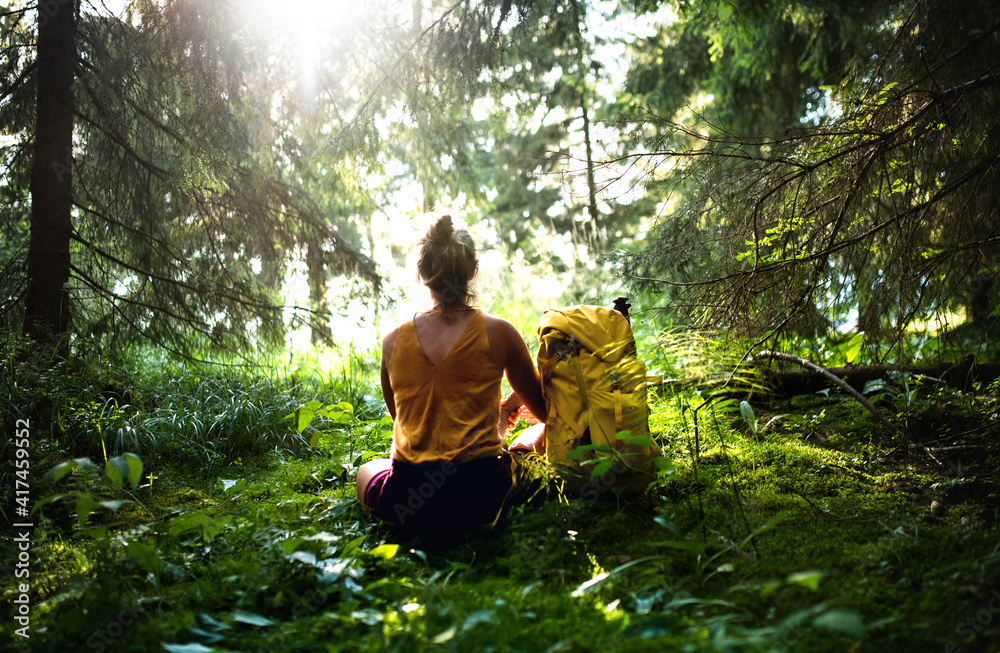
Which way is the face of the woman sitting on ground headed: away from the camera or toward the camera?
away from the camera

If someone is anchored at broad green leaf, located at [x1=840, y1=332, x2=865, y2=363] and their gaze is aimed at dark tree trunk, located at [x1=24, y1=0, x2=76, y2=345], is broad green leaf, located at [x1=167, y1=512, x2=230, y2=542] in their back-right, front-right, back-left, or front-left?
front-left

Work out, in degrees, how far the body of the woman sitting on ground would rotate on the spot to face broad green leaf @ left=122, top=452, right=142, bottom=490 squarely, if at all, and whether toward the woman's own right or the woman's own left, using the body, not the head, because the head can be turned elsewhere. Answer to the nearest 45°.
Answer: approximately 135° to the woman's own left

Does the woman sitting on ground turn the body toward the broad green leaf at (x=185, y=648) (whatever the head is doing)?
no

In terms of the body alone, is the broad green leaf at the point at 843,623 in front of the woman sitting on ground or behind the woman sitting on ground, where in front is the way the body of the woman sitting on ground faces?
behind

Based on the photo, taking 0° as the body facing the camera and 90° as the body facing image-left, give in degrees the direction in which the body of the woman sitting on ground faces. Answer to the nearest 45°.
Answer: approximately 180°

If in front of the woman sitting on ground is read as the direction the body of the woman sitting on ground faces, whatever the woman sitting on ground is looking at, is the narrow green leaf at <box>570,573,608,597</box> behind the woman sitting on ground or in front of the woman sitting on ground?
behind

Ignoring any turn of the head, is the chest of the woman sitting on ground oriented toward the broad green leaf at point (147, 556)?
no
